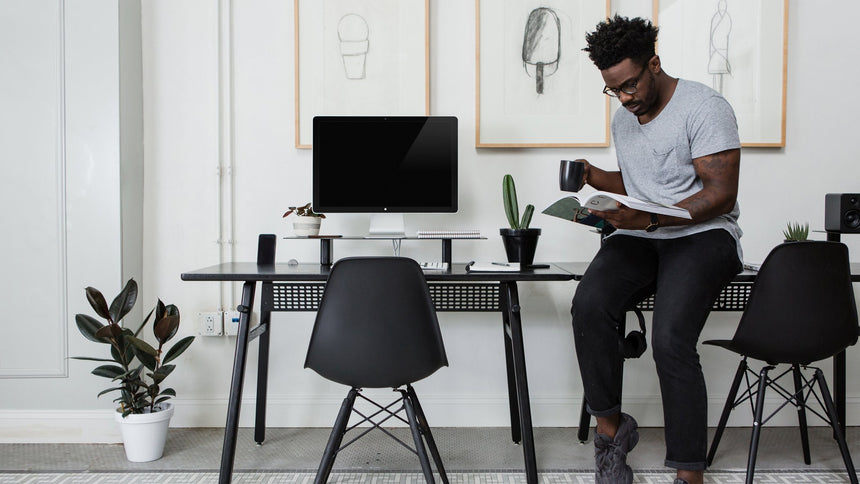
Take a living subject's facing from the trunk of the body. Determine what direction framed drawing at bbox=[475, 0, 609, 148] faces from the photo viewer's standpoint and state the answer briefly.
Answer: facing the viewer

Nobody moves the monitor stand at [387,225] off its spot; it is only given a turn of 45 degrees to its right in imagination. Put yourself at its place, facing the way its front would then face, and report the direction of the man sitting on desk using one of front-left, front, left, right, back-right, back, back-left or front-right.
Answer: left

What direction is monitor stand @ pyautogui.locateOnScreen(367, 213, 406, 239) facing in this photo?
toward the camera

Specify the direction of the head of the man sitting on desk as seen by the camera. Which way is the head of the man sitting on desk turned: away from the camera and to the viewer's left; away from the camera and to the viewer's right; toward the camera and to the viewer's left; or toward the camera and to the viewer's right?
toward the camera and to the viewer's left

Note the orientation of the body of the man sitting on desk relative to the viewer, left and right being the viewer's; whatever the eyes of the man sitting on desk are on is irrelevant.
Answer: facing the viewer and to the left of the viewer

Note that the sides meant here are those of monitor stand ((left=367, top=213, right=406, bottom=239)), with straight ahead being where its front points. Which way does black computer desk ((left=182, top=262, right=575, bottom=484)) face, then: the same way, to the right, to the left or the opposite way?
the same way

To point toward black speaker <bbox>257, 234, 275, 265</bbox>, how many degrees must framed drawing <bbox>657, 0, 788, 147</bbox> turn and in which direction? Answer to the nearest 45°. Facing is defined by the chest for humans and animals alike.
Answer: approximately 45° to its right

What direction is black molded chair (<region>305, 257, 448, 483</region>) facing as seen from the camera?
away from the camera

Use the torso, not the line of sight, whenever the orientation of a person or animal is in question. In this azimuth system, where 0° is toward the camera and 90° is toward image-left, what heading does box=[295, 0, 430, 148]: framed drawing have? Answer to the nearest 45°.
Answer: approximately 0°

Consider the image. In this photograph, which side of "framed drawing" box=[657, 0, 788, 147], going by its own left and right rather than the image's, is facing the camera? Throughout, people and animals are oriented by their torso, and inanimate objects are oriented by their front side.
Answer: front
